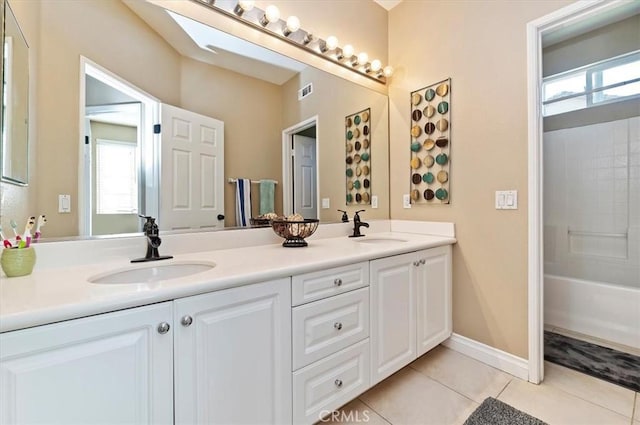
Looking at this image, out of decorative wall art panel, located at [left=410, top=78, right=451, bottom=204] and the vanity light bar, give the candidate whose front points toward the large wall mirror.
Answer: the decorative wall art panel

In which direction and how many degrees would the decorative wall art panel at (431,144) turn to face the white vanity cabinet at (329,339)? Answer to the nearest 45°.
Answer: approximately 45° to its left

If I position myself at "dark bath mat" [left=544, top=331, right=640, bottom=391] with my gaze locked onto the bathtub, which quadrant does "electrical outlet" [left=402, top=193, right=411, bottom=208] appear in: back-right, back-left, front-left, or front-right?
back-left

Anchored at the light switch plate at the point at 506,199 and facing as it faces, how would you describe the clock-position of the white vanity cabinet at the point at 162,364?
The white vanity cabinet is roughly at 1 o'clock from the light switch plate.
